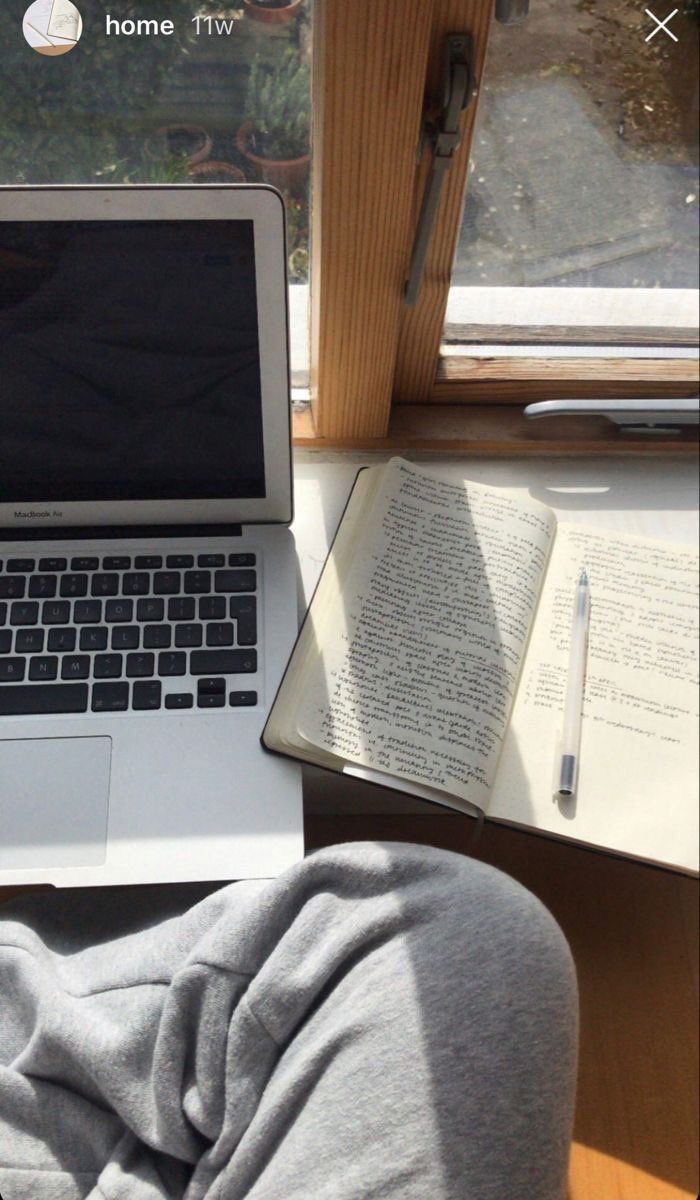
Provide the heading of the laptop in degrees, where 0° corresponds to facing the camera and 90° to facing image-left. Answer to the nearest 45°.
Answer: approximately 0°
